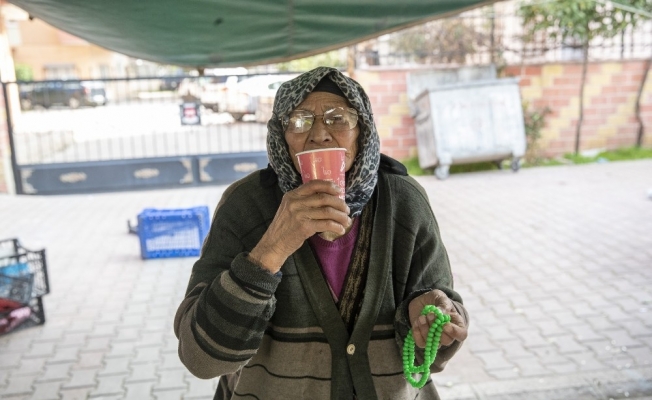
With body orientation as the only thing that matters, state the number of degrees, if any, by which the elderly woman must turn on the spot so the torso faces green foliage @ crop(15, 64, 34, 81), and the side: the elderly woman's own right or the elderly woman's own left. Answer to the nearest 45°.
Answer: approximately 135° to the elderly woman's own right

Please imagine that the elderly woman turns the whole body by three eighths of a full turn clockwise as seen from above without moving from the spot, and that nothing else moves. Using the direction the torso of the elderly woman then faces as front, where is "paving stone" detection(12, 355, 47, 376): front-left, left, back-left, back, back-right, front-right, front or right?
front

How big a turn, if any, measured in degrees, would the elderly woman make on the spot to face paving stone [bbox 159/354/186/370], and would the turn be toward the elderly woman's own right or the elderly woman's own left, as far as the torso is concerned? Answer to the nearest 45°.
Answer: approximately 135° to the elderly woman's own right

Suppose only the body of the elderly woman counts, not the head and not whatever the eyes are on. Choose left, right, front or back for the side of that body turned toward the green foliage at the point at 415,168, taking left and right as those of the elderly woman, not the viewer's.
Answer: back

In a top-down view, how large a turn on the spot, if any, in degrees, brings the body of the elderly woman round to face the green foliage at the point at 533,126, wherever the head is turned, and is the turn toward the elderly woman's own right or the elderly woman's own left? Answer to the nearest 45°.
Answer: approximately 180°

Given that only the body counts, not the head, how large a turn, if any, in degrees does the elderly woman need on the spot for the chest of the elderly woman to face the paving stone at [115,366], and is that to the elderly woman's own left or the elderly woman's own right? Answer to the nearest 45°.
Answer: approximately 135° to the elderly woman's own right

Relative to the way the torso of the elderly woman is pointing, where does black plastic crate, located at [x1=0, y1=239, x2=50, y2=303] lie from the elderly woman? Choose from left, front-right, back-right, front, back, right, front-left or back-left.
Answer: back-right

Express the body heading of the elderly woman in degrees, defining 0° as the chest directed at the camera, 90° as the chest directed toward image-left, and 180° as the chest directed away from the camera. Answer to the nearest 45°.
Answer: approximately 0°

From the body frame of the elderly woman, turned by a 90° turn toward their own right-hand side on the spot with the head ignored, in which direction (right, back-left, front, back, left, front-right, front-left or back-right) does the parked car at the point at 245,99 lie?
right

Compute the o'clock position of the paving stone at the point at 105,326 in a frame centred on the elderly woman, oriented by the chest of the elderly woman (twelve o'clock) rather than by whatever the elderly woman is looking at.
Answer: The paving stone is roughly at 5 o'clock from the elderly woman.

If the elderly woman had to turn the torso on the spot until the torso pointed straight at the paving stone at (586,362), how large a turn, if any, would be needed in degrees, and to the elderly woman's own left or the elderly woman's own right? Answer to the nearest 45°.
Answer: approximately 135° to the elderly woman's own left
